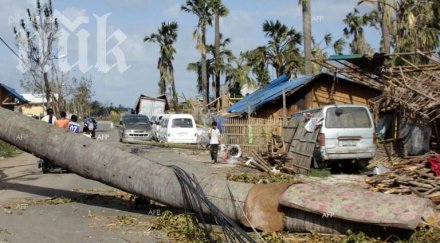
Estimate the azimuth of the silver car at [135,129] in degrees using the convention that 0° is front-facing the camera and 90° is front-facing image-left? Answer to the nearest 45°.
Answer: approximately 0°

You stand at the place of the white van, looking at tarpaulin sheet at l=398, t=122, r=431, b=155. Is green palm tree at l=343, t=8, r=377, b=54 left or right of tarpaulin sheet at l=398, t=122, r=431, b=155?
left
